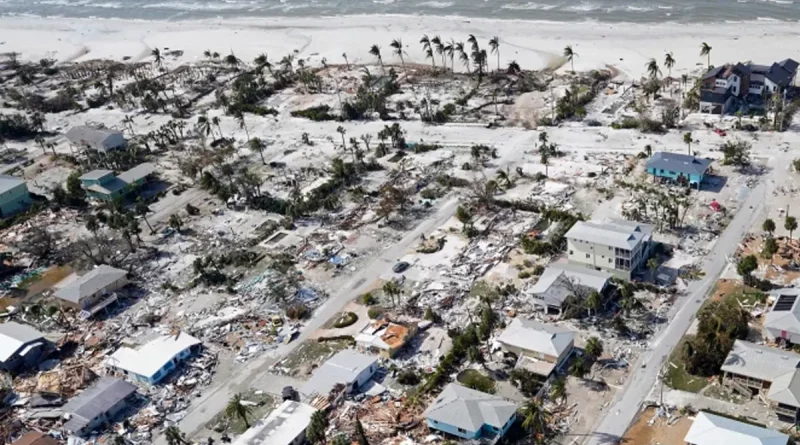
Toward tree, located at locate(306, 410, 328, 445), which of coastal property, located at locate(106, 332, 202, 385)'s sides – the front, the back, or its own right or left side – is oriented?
front

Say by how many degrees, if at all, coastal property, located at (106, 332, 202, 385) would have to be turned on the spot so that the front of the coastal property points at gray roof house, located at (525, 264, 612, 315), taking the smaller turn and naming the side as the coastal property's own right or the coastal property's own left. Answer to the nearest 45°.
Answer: approximately 45° to the coastal property's own left

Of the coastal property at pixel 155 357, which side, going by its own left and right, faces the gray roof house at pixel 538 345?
front

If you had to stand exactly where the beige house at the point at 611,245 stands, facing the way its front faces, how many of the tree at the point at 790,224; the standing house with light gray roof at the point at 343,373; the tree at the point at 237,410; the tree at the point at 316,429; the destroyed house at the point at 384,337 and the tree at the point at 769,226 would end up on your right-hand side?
4

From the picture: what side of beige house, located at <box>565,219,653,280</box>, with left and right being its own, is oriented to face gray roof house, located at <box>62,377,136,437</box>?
right

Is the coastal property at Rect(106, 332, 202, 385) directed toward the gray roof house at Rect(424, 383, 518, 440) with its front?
yes

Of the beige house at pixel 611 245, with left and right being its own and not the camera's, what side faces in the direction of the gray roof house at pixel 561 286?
right

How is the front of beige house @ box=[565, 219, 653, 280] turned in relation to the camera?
facing the viewer and to the right of the viewer

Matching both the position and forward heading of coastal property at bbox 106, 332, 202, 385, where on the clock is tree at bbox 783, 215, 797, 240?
The tree is roughly at 11 o'clock from the coastal property.

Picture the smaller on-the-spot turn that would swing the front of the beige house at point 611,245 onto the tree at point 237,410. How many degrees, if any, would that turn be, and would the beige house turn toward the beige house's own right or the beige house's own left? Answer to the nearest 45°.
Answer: approximately 90° to the beige house's own right

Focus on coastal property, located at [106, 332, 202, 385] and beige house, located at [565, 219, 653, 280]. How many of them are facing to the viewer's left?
0

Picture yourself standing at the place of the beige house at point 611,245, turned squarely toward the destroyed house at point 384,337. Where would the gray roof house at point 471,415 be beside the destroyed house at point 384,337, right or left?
left

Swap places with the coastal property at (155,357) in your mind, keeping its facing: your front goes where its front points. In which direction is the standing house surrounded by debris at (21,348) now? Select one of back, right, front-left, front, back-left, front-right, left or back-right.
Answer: back

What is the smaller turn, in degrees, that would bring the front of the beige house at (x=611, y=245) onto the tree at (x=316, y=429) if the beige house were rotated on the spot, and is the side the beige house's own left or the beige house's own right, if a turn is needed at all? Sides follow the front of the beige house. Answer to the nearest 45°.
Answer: approximately 90° to the beige house's own right

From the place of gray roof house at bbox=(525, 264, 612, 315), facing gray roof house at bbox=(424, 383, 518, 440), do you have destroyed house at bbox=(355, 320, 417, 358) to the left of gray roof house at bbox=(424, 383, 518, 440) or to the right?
right
